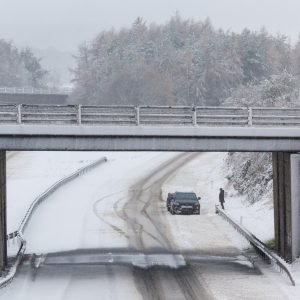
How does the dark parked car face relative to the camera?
toward the camera

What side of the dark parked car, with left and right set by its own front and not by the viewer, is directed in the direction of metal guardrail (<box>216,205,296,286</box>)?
front

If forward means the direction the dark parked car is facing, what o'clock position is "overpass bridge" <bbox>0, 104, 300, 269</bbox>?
The overpass bridge is roughly at 12 o'clock from the dark parked car.
